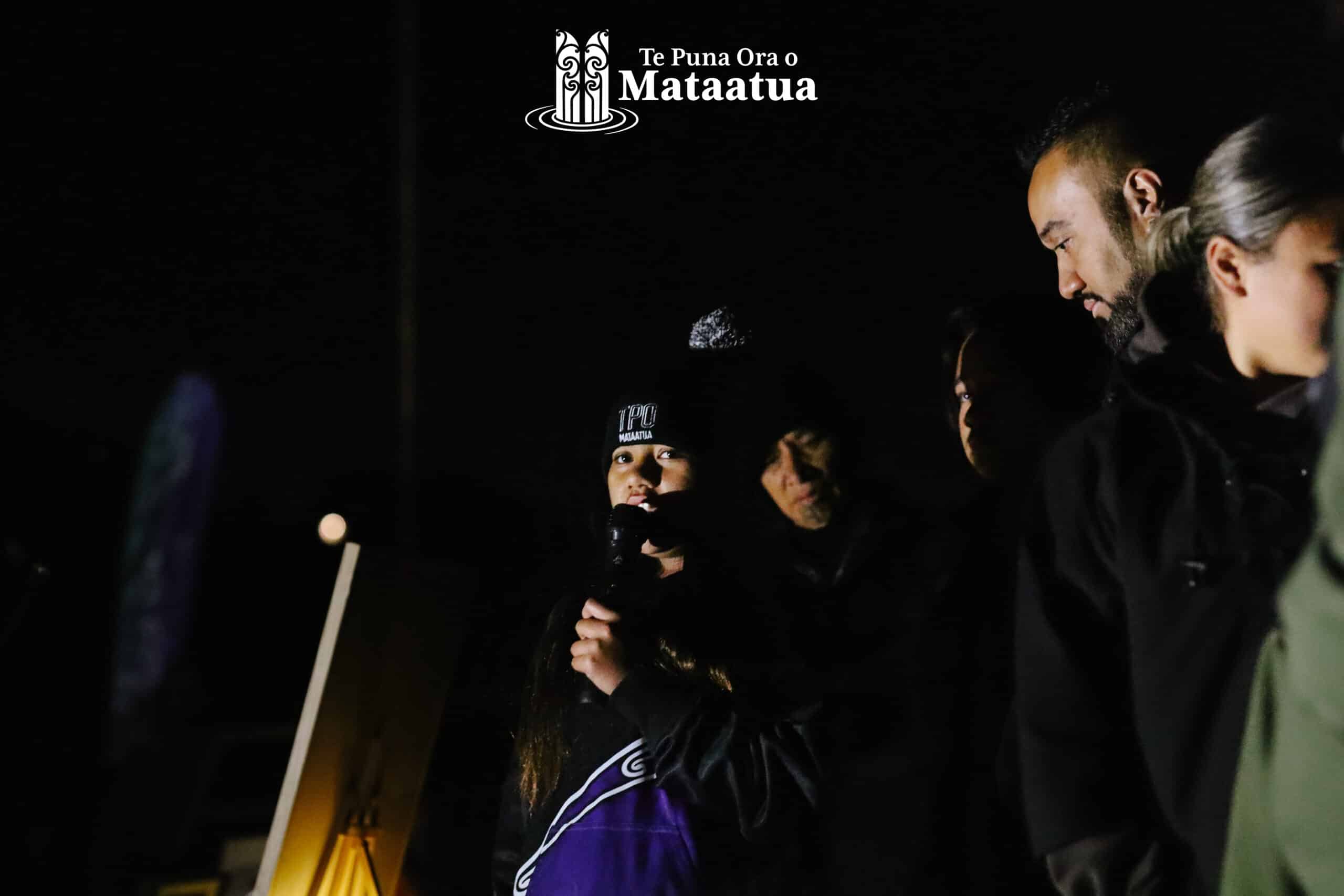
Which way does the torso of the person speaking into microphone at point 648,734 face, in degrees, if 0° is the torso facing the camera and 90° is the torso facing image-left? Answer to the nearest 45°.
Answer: approximately 45°
